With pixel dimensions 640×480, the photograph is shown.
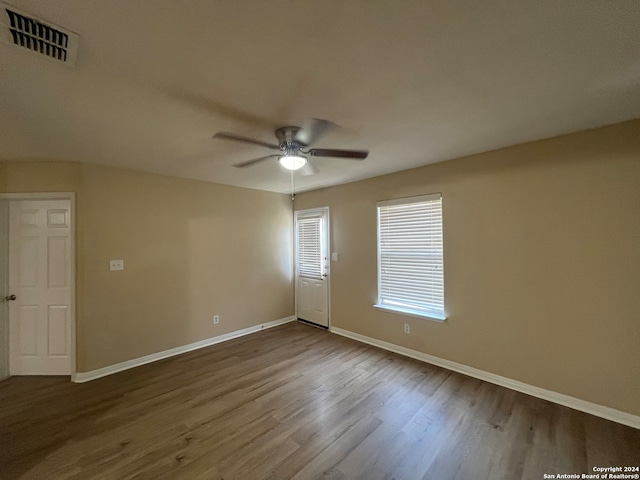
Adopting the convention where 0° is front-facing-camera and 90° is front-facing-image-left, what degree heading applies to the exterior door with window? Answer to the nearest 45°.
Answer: approximately 45°

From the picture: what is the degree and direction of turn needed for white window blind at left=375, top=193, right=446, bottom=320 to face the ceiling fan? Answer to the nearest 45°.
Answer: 0° — it already faces it

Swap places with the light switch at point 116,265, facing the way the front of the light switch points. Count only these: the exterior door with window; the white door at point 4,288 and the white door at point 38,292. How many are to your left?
1

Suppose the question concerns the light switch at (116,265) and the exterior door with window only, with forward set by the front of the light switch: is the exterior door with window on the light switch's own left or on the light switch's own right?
on the light switch's own left

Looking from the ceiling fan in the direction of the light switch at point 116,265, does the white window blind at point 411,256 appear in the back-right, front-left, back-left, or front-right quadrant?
back-right

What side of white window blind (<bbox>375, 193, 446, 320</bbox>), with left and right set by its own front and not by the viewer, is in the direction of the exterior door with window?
right

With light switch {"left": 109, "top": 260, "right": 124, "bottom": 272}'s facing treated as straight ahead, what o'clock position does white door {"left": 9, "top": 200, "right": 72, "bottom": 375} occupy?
The white door is roughly at 4 o'clock from the light switch.

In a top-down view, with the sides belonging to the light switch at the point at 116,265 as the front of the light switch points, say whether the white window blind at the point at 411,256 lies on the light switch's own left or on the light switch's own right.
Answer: on the light switch's own left

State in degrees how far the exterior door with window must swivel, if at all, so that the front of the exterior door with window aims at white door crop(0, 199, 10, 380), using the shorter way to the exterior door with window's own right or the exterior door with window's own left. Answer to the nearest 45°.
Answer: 0° — it already faces it

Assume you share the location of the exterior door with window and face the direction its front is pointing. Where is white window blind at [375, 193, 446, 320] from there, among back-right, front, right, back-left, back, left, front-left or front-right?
left

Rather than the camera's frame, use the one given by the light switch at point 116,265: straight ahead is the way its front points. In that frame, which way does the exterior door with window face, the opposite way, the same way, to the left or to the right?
to the right

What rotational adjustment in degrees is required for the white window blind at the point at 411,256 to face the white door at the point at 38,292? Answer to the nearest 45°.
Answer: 0° — it already faces it

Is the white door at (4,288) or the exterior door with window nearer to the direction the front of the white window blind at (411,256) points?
the white door

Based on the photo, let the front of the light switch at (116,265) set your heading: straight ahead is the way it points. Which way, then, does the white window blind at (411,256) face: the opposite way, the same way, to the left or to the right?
to the right
